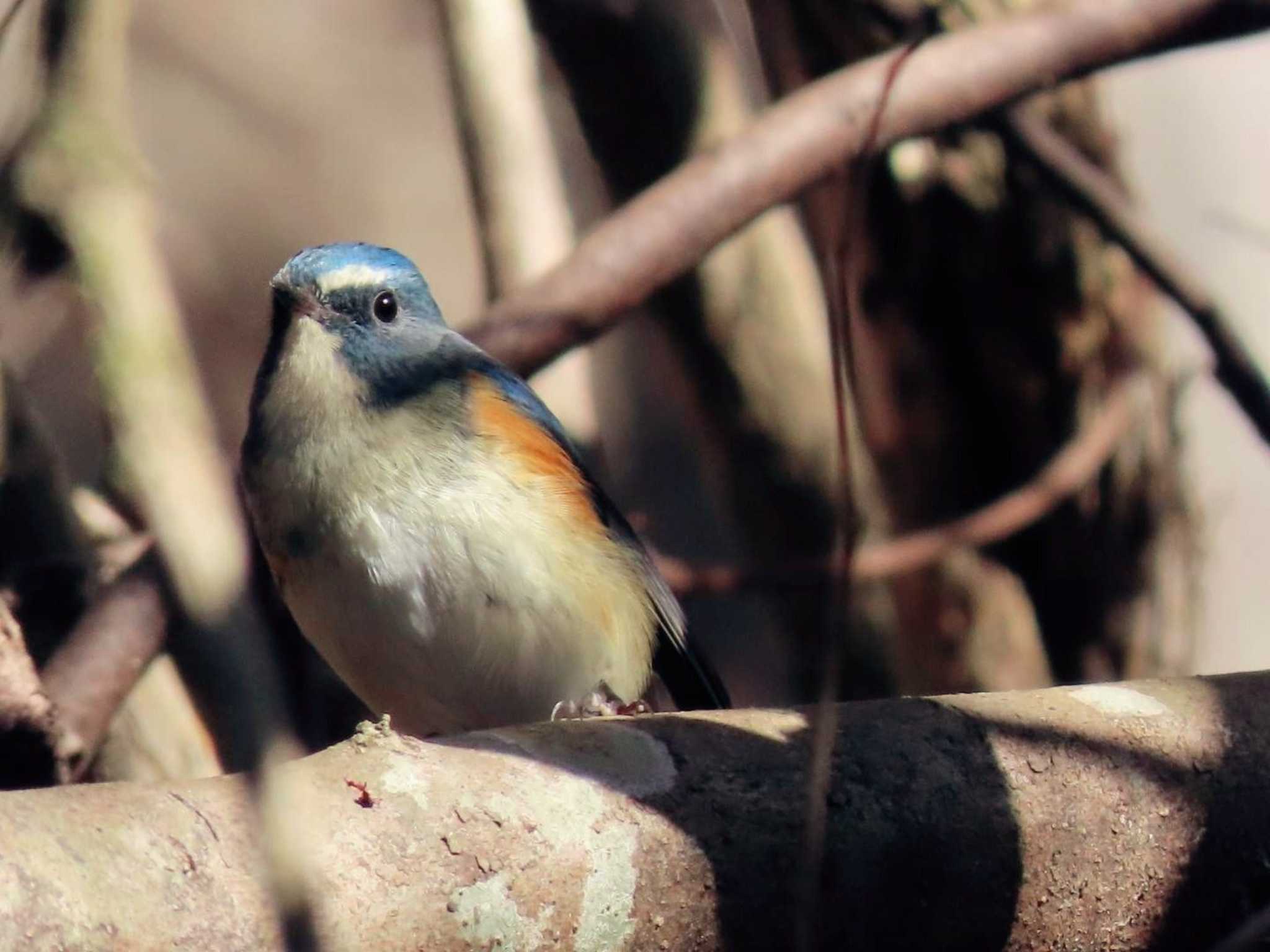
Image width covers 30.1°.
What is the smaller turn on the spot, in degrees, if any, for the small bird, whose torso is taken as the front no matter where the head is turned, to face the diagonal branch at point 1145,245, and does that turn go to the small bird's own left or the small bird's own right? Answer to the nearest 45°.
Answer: approximately 180°

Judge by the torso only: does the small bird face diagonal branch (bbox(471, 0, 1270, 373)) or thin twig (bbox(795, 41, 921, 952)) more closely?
the thin twig

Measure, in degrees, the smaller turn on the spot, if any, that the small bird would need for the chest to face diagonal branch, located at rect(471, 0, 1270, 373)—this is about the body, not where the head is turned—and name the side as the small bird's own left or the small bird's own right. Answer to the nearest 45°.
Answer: approximately 180°

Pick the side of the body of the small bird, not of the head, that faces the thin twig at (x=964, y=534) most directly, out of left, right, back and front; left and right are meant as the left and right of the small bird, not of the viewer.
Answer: back

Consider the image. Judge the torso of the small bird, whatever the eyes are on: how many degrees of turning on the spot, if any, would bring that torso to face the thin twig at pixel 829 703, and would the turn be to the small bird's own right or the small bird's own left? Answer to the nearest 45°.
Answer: approximately 45° to the small bird's own left

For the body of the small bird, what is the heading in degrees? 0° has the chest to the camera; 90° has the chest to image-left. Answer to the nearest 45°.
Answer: approximately 45°
